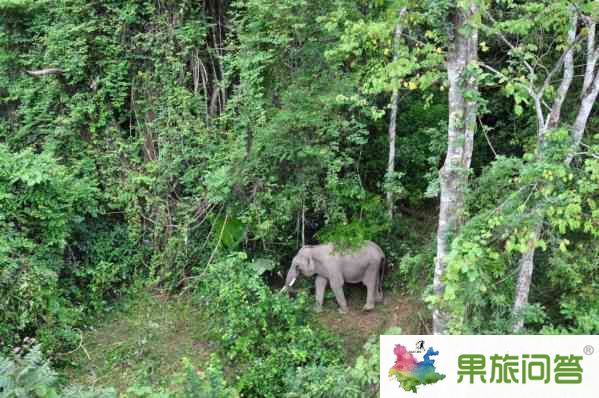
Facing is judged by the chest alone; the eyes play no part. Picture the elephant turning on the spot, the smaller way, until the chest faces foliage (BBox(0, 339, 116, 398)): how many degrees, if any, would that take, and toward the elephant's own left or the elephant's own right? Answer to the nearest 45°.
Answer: approximately 45° to the elephant's own left

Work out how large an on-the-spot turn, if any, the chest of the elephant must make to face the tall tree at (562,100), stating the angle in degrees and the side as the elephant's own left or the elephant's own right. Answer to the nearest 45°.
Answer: approximately 135° to the elephant's own left

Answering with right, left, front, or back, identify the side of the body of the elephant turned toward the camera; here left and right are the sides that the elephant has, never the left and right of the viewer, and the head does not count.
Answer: left

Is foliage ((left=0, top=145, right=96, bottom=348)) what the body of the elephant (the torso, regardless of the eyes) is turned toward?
yes

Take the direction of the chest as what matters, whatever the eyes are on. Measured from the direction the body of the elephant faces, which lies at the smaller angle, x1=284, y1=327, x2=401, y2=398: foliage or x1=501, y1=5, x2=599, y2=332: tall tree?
the foliage

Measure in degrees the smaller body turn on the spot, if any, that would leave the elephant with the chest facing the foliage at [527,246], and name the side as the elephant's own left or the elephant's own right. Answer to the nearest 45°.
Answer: approximately 135° to the elephant's own left

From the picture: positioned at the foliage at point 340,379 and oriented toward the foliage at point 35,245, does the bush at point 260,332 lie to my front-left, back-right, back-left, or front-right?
front-right

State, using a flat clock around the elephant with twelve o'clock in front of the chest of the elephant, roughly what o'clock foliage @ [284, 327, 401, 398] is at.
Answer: The foliage is roughly at 9 o'clock from the elephant.

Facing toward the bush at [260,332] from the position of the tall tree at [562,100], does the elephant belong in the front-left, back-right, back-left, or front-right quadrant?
front-right
